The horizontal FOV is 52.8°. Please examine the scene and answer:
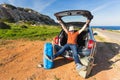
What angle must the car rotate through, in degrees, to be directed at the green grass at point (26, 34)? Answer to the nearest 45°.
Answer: approximately 45° to its left

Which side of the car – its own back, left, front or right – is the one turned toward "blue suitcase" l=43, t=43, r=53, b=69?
back

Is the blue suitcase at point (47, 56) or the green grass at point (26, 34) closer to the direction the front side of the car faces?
the green grass

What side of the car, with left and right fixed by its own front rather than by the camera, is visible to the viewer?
back
